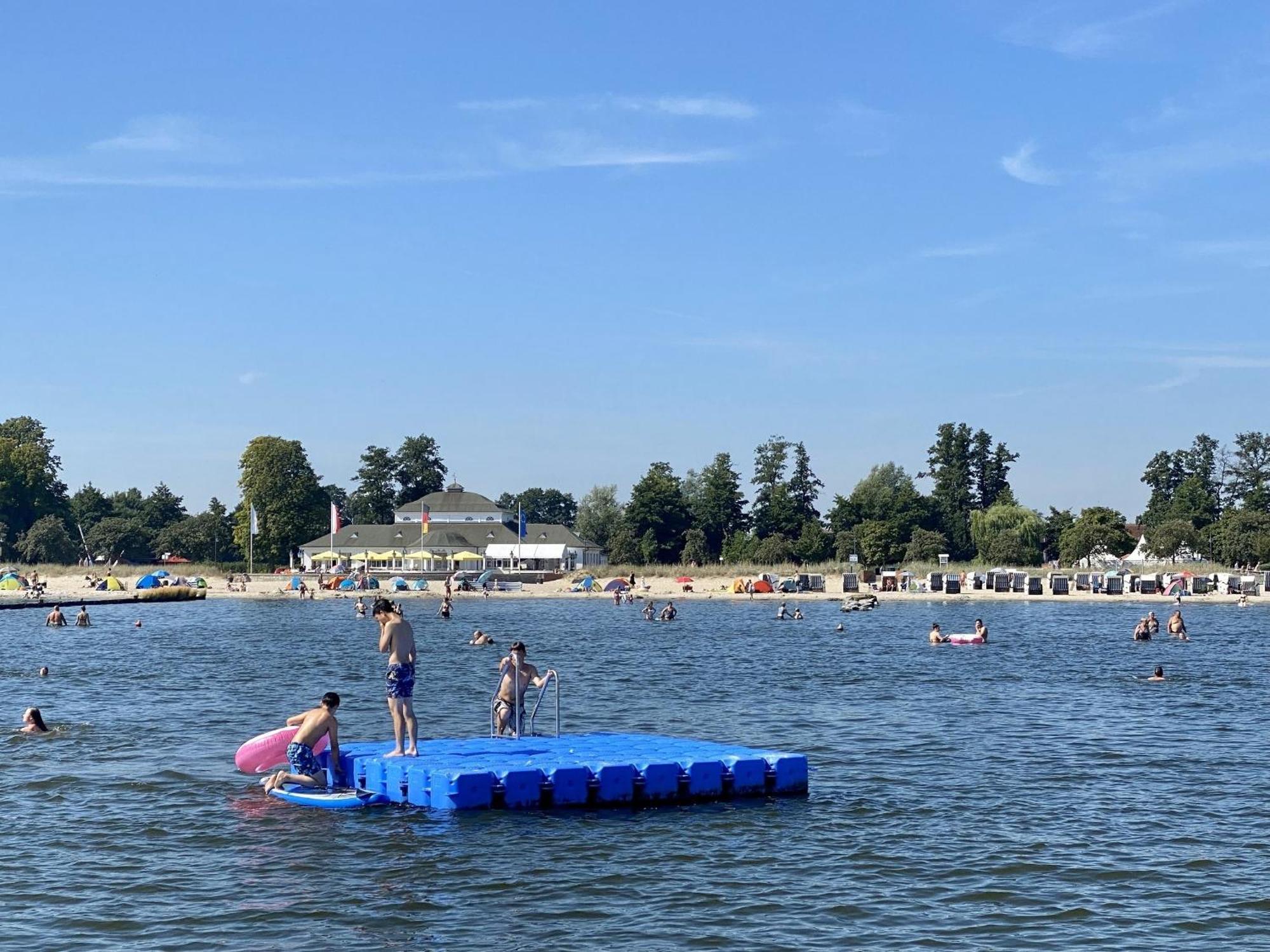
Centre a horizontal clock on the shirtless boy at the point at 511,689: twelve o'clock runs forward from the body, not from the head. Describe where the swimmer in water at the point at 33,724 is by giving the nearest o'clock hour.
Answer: The swimmer in water is roughly at 4 o'clock from the shirtless boy.

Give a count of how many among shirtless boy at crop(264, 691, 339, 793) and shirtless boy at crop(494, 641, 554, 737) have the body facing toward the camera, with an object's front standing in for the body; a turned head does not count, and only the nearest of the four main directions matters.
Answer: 1

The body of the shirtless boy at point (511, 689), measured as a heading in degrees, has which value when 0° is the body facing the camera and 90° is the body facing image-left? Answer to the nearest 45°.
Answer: approximately 0°

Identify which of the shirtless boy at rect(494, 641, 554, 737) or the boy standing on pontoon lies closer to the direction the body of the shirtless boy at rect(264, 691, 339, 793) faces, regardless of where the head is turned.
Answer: the shirtless boy

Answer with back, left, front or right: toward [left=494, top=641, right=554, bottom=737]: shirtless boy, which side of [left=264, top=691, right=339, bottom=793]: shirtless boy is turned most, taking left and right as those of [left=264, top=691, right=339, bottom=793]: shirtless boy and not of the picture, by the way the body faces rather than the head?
front

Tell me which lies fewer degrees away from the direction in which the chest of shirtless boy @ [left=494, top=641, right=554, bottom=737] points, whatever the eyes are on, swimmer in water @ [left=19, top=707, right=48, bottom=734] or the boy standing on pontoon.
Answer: the boy standing on pontoon
